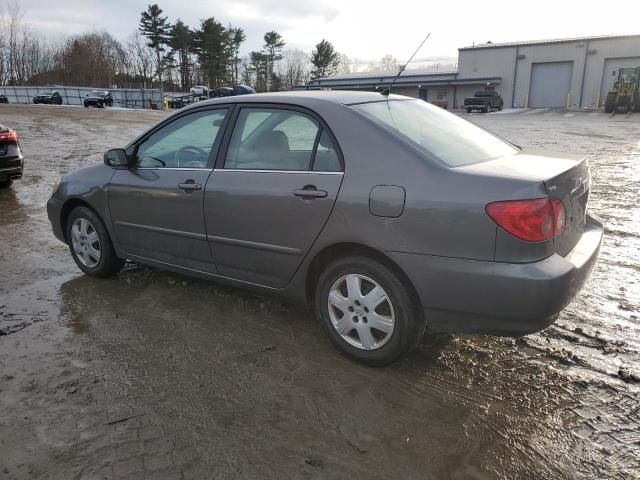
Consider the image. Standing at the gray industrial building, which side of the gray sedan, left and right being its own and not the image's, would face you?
right

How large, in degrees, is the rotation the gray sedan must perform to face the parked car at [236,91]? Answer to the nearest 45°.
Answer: approximately 45° to its right

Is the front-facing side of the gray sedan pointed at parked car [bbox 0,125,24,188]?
yes

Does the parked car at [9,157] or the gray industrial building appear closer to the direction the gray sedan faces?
the parked car

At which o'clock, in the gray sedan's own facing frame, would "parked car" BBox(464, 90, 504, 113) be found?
The parked car is roughly at 2 o'clock from the gray sedan.

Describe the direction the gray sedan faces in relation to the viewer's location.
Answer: facing away from the viewer and to the left of the viewer
